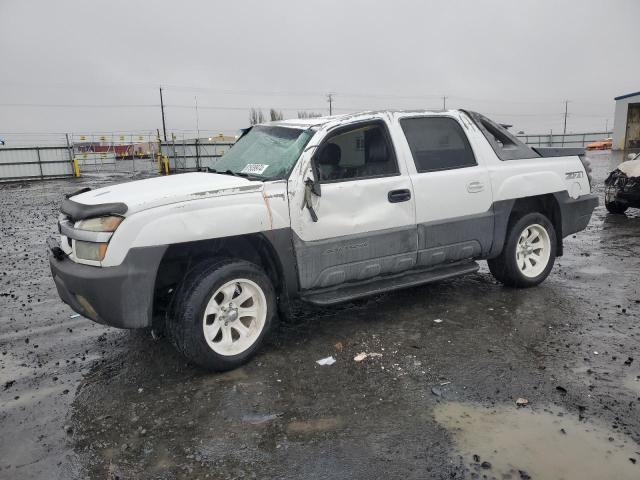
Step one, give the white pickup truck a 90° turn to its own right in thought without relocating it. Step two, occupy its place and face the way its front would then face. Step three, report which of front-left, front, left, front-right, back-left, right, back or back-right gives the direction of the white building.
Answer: right

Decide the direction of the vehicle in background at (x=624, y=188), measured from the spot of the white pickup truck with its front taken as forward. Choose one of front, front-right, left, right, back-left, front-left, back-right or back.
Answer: back
